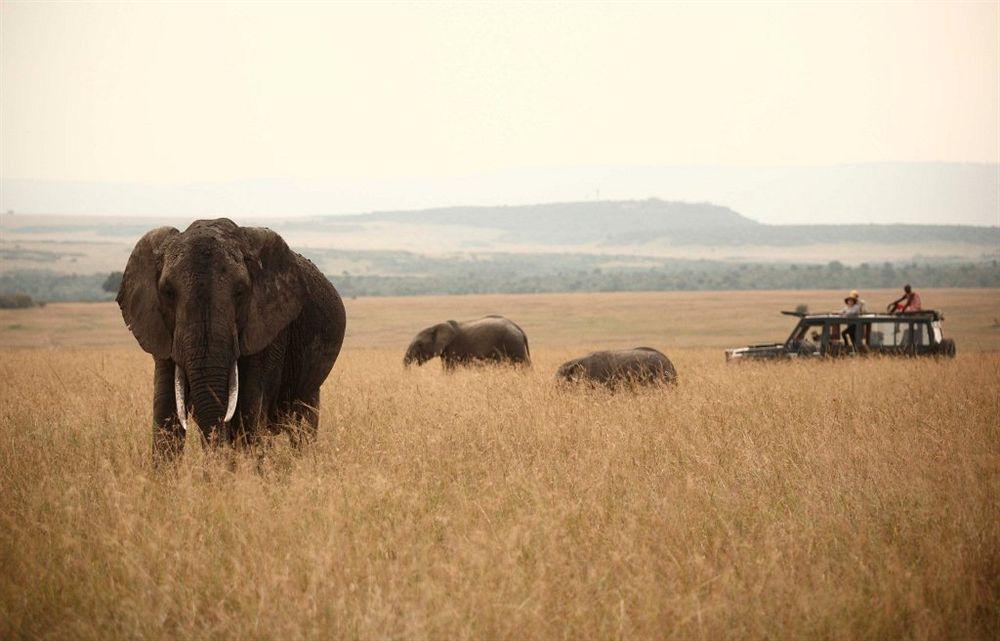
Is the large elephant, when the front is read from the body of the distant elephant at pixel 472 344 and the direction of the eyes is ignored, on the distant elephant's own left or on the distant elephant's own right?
on the distant elephant's own left

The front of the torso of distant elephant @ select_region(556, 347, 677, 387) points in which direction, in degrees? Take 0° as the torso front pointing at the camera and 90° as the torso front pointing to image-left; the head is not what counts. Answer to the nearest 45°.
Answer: approximately 90°

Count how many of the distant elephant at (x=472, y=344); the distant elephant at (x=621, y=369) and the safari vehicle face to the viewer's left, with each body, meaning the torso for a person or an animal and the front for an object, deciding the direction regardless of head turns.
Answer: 3

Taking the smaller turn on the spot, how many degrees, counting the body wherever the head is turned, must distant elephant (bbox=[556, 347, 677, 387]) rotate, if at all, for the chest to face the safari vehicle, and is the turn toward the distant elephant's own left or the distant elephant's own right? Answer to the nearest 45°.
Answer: approximately 135° to the distant elephant's own right

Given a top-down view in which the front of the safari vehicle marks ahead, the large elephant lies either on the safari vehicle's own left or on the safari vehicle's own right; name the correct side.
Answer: on the safari vehicle's own left

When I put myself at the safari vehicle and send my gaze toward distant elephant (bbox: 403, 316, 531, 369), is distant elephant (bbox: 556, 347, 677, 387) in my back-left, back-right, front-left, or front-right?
front-left

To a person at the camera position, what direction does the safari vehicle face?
facing to the left of the viewer

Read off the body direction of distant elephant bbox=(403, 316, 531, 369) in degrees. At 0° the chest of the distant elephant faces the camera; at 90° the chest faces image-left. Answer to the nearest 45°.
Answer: approximately 90°

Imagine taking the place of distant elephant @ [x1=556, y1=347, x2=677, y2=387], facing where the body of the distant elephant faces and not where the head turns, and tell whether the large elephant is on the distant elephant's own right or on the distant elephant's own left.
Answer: on the distant elephant's own left
